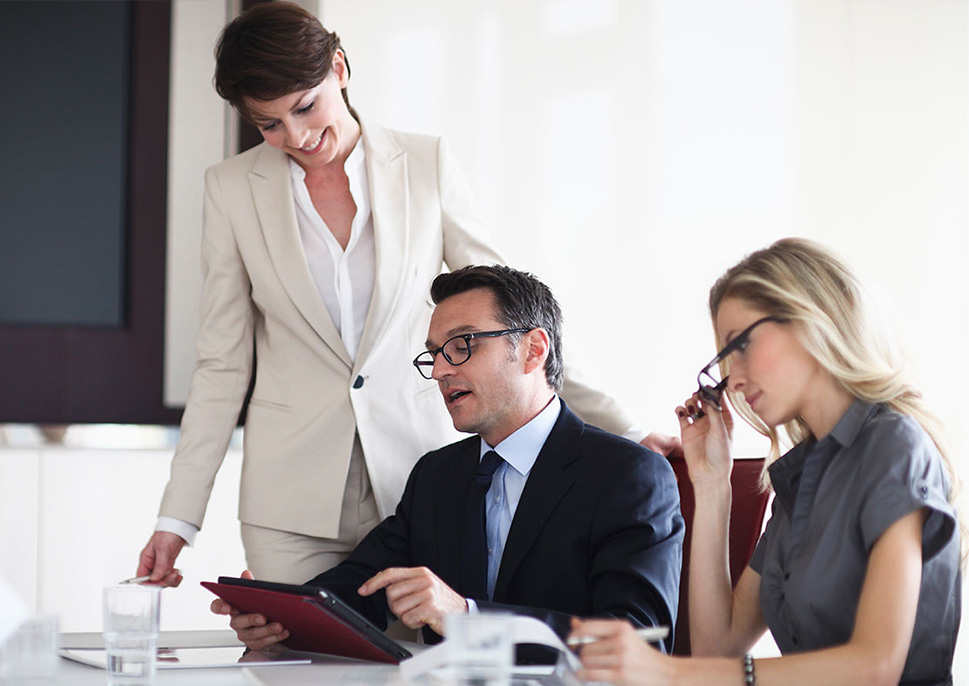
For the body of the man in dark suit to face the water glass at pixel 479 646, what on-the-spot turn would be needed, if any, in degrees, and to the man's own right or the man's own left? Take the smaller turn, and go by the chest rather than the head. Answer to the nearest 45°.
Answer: approximately 45° to the man's own left

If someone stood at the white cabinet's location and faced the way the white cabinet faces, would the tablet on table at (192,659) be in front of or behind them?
in front

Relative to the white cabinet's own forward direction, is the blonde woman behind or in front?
in front

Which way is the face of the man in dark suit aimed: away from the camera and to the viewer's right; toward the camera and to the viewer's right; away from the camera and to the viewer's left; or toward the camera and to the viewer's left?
toward the camera and to the viewer's left

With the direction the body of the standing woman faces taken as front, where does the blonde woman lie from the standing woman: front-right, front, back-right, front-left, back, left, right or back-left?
front-left

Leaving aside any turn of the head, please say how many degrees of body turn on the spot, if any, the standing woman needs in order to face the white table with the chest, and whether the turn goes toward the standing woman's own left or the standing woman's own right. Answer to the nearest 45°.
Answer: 0° — they already face it

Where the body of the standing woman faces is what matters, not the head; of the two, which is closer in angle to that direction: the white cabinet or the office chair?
the office chair

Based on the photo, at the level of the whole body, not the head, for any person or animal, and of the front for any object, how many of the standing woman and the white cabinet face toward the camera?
2

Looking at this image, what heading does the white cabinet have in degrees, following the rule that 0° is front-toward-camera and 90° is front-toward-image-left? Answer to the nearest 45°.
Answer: approximately 0°

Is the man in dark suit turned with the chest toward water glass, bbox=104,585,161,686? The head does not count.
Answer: yes

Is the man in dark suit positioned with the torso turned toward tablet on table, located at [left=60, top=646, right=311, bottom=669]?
yes
